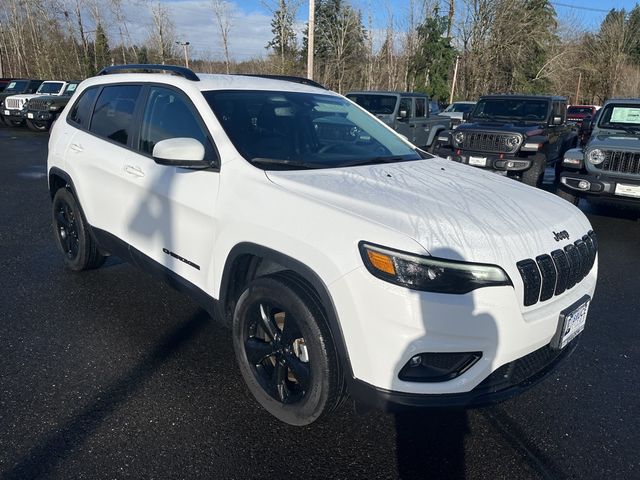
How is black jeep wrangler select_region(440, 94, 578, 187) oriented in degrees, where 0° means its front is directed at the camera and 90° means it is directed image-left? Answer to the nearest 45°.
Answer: approximately 45°

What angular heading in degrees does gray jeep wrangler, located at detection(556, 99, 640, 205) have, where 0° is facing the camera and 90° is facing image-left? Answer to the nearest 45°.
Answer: approximately 0°

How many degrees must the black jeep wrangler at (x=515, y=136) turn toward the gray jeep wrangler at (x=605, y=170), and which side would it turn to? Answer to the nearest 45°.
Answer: approximately 90° to its left

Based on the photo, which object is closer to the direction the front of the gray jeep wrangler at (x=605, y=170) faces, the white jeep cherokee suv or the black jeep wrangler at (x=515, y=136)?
the white jeep cherokee suv

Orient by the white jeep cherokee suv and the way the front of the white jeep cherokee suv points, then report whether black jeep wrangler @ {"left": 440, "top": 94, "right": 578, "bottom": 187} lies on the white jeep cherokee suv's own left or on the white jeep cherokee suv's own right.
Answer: on the white jeep cherokee suv's own left

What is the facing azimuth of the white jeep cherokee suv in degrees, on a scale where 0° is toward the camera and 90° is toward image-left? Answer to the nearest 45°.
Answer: approximately 315°

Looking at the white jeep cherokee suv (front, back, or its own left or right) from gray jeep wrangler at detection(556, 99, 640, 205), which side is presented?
left
